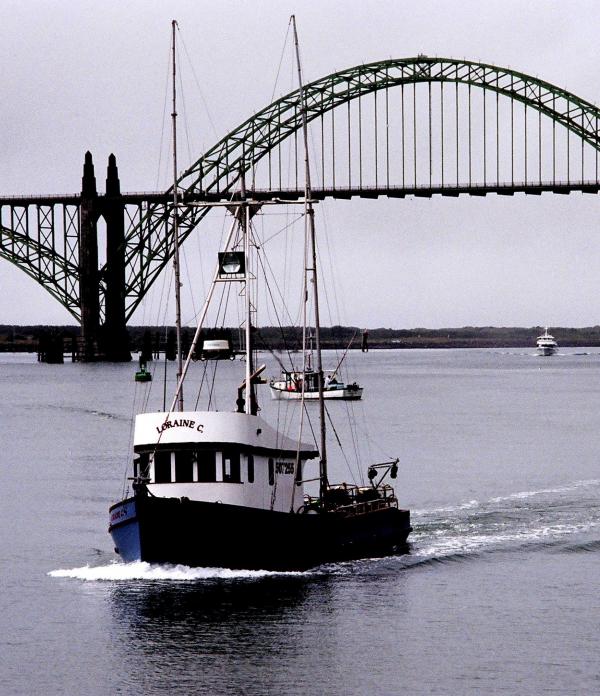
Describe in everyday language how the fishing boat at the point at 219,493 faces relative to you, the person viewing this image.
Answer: facing the viewer and to the left of the viewer
